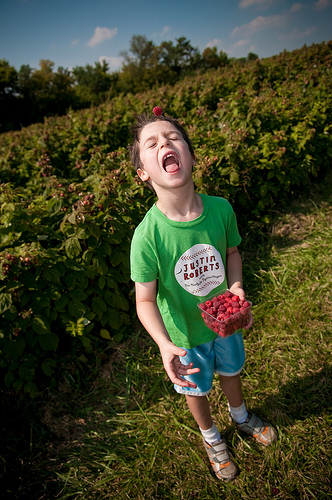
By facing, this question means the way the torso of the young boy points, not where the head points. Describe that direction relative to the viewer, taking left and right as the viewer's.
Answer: facing the viewer and to the right of the viewer

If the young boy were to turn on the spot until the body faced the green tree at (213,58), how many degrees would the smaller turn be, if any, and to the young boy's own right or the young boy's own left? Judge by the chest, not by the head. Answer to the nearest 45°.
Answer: approximately 135° to the young boy's own left
